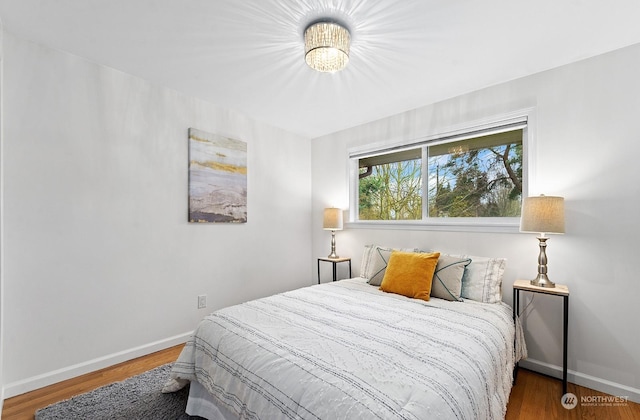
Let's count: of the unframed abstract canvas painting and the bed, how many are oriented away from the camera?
0

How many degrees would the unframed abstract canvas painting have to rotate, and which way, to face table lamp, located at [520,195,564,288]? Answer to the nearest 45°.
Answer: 0° — it already faces it

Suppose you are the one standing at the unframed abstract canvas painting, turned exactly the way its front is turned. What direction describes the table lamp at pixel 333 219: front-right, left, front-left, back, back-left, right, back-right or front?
front-left

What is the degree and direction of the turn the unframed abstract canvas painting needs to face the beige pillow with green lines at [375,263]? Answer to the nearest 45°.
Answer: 0° — it already faces it

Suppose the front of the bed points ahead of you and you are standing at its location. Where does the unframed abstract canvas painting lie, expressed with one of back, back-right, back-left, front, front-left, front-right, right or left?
right

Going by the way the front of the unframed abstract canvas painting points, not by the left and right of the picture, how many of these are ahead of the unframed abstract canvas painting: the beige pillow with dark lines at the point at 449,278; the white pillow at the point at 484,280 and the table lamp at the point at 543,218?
3

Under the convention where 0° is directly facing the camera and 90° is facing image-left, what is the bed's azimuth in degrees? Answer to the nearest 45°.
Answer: approximately 45°

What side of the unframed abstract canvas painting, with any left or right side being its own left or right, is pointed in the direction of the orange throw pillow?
front

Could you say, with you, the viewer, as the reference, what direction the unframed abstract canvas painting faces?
facing the viewer and to the right of the viewer

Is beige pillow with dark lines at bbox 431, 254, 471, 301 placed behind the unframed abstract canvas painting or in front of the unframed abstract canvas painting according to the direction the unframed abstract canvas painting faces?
in front

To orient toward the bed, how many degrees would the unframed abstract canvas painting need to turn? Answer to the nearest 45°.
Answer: approximately 45° to its right

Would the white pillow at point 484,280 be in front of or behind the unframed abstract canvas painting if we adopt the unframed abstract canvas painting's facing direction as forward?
in front
